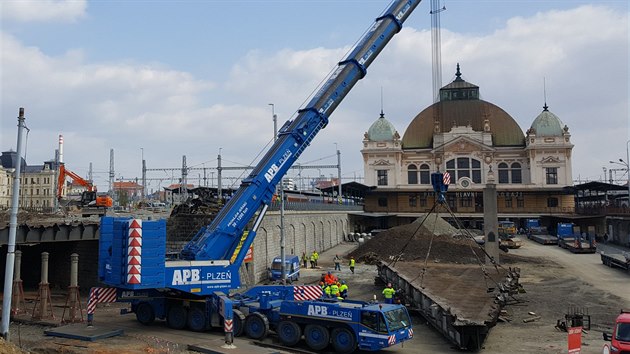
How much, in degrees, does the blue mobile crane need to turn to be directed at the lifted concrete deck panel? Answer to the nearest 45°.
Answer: approximately 45° to its left

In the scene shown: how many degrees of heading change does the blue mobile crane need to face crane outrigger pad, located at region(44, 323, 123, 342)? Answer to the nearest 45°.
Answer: approximately 135° to its right

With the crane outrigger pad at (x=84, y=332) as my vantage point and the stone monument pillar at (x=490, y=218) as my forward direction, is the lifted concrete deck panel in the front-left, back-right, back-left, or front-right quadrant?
front-right

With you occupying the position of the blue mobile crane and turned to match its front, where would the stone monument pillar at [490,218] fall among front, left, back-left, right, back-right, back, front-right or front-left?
left

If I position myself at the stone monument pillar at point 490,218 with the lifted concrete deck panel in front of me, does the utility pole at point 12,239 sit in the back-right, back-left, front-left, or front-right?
front-right

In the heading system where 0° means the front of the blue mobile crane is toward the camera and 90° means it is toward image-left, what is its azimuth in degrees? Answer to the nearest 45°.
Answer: approximately 315°

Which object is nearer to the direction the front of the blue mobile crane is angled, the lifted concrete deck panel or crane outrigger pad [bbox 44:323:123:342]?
the lifted concrete deck panel

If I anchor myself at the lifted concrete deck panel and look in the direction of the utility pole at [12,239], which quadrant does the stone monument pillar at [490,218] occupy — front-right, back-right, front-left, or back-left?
back-right
